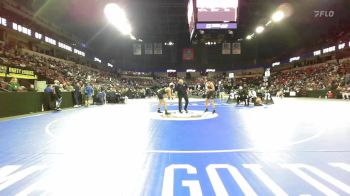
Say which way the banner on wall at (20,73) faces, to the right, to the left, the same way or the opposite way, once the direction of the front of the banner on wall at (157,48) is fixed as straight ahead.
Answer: to the left

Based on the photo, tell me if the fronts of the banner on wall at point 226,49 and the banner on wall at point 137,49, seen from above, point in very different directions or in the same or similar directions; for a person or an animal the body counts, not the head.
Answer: same or similar directions

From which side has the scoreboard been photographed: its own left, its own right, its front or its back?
front

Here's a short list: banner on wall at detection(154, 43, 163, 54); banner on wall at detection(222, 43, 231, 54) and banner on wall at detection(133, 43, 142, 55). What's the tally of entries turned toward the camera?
3

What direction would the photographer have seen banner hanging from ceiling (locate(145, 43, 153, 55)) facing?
facing the viewer

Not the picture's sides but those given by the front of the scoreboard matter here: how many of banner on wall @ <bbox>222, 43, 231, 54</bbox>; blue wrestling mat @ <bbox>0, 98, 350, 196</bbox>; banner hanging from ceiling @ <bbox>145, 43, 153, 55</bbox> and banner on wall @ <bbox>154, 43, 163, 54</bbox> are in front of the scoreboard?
1

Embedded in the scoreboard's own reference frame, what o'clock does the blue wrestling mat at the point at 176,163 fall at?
The blue wrestling mat is roughly at 12 o'clock from the scoreboard.

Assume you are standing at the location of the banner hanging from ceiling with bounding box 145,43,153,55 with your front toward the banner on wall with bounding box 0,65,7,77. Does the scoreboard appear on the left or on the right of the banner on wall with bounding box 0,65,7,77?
left

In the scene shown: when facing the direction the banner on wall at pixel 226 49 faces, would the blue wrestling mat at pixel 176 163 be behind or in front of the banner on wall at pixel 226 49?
in front

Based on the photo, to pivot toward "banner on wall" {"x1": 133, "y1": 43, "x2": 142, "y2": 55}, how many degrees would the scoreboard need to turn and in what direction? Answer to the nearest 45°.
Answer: approximately 135° to its right

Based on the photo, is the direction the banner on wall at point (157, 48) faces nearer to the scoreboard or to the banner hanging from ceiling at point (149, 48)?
the scoreboard

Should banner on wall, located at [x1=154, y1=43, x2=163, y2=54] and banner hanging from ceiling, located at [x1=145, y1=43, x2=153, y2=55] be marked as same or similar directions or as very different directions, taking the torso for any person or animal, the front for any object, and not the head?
same or similar directions
